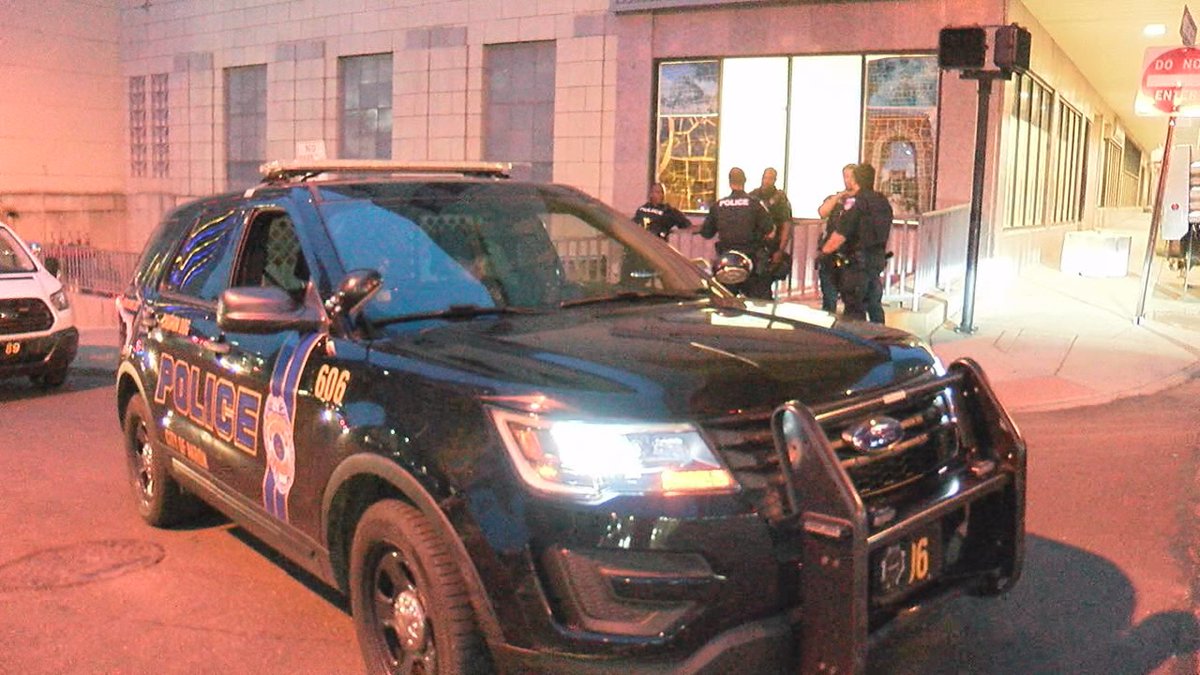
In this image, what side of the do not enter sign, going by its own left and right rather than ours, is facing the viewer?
front

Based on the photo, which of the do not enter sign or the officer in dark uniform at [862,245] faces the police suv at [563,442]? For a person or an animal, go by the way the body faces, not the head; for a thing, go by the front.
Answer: the do not enter sign

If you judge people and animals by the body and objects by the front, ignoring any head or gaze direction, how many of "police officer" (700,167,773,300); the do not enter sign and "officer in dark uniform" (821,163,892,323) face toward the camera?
1

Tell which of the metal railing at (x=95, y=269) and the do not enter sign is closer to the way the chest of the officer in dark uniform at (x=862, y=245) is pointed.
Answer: the metal railing

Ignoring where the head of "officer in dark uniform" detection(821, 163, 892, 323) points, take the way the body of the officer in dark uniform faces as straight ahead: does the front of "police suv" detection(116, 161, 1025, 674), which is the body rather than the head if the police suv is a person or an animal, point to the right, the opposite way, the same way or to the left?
the opposite way

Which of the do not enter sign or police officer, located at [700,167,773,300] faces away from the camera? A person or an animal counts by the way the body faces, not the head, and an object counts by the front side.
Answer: the police officer

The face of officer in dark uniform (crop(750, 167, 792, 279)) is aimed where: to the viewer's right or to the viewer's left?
to the viewer's left

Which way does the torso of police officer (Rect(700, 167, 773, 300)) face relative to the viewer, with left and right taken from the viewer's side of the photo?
facing away from the viewer

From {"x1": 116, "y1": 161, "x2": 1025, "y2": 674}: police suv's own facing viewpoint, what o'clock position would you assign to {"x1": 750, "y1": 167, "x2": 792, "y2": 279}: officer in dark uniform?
The officer in dark uniform is roughly at 8 o'clock from the police suv.

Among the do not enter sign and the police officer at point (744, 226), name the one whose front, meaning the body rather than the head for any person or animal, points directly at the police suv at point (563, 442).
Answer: the do not enter sign

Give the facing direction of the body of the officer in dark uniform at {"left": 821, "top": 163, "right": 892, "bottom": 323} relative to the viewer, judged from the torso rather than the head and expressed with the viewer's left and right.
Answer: facing away from the viewer and to the left of the viewer

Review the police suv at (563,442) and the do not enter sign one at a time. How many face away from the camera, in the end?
0

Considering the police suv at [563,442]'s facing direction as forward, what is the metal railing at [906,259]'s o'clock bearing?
The metal railing is roughly at 8 o'clock from the police suv.
